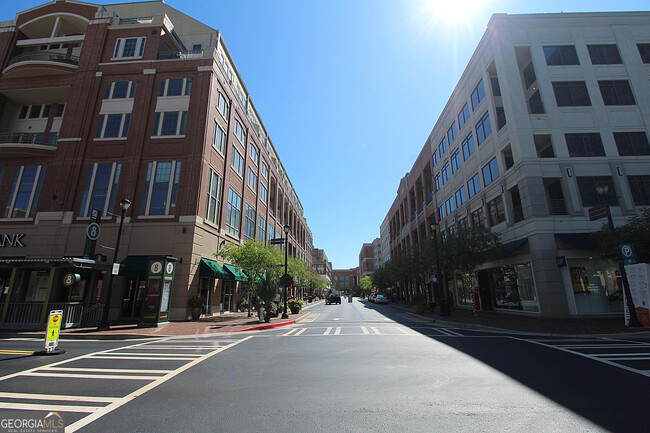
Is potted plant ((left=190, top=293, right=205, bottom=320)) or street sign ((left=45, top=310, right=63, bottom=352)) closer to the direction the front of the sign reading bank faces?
the street sign

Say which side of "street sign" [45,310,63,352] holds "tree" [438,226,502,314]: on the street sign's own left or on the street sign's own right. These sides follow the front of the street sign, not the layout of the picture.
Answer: on the street sign's own left

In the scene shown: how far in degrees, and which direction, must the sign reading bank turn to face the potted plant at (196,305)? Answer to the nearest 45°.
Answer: approximately 45° to its left

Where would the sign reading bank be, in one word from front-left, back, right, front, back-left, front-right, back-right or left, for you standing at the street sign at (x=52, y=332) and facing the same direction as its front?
back

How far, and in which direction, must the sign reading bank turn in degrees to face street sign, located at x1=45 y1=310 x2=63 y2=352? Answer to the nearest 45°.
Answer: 0° — it already faces it

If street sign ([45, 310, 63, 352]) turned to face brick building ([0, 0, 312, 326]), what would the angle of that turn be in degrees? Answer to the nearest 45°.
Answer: approximately 180°

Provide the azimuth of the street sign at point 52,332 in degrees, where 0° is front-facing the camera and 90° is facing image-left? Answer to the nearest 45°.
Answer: approximately 0°

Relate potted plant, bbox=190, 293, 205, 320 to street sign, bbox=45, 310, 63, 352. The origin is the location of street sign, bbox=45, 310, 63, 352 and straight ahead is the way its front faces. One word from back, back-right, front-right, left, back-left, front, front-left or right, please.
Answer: back-left
